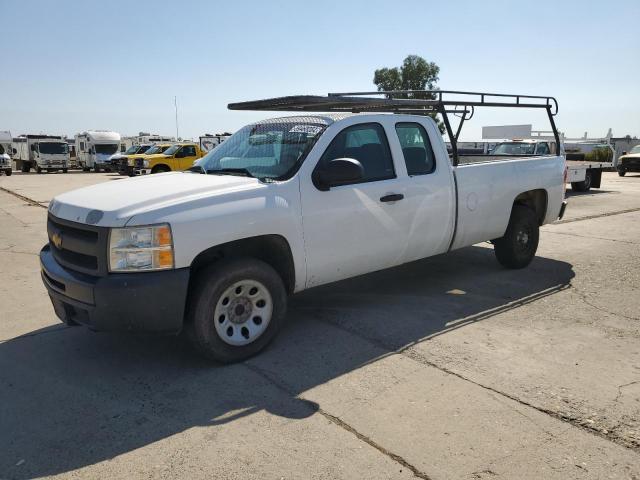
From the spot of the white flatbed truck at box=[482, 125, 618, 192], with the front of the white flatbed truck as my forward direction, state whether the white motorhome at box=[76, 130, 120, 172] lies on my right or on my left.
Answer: on my right

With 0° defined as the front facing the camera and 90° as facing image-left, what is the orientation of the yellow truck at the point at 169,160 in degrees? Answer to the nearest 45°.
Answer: approximately 45°

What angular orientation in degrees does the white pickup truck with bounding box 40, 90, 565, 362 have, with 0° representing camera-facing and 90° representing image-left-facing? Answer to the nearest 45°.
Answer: approximately 45°

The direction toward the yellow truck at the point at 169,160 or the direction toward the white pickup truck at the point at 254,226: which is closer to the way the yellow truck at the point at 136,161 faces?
the white pickup truck

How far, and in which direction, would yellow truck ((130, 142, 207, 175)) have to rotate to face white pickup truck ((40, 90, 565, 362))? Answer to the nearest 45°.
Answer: approximately 45° to its left

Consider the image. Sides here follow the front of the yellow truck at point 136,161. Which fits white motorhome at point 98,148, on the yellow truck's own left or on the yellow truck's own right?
on the yellow truck's own right

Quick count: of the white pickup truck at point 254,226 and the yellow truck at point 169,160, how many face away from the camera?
0

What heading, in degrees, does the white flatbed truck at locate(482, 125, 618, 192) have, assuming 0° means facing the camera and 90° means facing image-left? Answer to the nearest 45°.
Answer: approximately 45°

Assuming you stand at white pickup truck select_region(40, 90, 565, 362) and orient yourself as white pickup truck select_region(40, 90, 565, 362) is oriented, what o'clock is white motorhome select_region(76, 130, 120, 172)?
The white motorhome is roughly at 4 o'clock from the white pickup truck.

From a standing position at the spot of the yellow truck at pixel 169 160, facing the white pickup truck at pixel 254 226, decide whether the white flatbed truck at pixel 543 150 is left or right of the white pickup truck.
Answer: left
